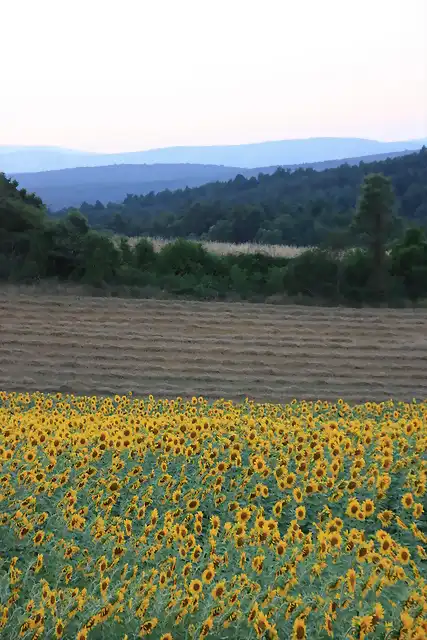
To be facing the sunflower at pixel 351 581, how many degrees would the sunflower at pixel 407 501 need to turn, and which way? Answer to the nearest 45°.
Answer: approximately 45° to its right

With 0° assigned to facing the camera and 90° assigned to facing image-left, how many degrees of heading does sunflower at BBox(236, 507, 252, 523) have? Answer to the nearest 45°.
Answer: approximately 0°

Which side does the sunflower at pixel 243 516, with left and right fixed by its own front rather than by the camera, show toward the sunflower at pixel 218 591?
front

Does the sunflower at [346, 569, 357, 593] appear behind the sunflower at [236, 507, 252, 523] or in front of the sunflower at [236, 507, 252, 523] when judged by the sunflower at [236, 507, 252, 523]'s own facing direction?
in front

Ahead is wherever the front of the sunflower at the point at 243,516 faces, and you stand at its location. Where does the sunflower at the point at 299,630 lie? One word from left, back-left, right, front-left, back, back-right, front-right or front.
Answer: front

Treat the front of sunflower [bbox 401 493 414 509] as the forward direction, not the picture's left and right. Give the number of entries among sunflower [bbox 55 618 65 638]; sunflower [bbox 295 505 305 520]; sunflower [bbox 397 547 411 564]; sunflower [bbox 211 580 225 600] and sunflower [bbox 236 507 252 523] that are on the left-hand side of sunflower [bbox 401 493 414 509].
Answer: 0

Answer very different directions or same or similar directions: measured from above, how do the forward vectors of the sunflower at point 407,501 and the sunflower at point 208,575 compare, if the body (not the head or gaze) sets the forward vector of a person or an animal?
same or similar directions

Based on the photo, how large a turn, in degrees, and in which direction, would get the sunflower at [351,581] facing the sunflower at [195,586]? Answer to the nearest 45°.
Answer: approximately 135° to its right

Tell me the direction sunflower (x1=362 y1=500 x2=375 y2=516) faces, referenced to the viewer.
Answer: facing the viewer

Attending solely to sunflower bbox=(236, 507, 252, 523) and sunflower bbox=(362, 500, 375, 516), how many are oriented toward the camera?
2

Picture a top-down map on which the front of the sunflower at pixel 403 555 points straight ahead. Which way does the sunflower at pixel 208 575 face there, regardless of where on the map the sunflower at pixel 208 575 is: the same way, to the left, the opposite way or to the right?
the same way

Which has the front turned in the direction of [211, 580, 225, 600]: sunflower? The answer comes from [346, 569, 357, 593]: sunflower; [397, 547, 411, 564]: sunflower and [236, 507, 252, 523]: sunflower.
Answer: [236, 507, 252, 523]: sunflower

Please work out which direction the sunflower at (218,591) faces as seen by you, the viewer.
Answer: facing the viewer and to the right of the viewer

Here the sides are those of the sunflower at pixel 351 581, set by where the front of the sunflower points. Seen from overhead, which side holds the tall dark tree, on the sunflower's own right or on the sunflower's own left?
on the sunflower's own left

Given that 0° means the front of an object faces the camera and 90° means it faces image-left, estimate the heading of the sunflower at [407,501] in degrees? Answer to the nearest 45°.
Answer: approximately 315°

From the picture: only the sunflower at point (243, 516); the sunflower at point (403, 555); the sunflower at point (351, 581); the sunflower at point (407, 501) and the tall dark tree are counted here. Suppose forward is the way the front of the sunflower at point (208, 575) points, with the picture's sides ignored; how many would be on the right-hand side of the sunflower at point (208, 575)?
0

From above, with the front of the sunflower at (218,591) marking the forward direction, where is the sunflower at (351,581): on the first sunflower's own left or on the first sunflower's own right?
on the first sunflower's own left
